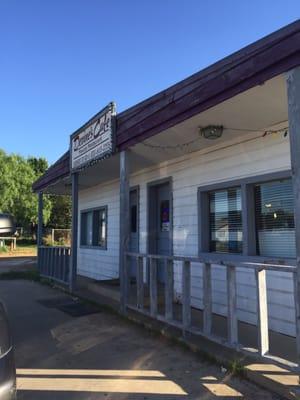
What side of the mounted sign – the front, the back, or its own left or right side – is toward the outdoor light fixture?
left

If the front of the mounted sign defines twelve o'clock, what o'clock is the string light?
The string light is roughly at 9 o'clock from the mounted sign.

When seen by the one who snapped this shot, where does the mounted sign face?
facing the viewer and to the left of the viewer

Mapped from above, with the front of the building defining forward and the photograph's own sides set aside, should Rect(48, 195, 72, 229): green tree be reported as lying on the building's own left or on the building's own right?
on the building's own right

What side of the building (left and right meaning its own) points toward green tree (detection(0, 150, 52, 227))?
right

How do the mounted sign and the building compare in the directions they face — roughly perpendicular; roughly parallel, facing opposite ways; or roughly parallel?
roughly parallel

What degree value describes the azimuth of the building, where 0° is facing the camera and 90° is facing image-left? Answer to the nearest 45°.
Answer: approximately 45°

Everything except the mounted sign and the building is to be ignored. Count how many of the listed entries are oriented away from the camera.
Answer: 0
